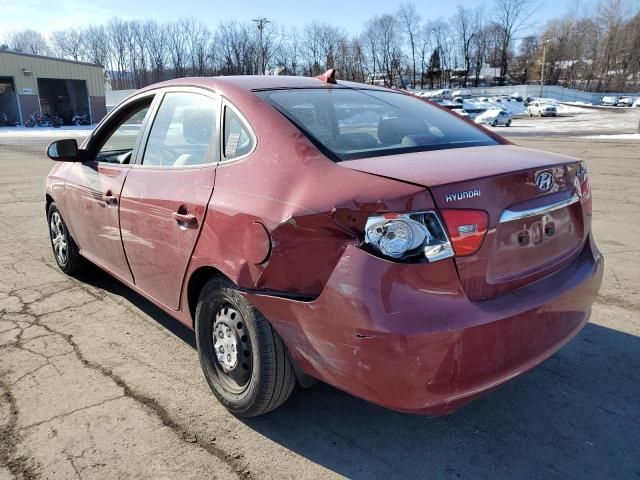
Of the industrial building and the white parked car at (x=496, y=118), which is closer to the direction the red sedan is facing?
the industrial building

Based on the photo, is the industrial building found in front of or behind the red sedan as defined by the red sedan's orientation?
in front

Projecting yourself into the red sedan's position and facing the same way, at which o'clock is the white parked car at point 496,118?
The white parked car is roughly at 2 o'clock from the red sedan.

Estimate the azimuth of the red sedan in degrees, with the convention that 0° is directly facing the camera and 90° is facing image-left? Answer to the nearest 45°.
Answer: approximately 135°
